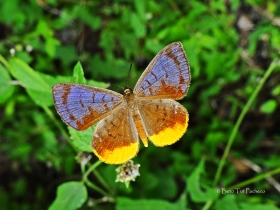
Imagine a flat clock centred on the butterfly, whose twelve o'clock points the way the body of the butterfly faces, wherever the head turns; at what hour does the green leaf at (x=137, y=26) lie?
The green leaf is roughly at 12 o'clock from the butterfly.

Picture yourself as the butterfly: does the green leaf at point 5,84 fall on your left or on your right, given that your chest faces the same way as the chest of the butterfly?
on your left

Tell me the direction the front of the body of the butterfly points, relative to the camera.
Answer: away from the camera

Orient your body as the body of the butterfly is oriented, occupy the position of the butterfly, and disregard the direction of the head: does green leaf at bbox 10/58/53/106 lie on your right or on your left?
on your left
